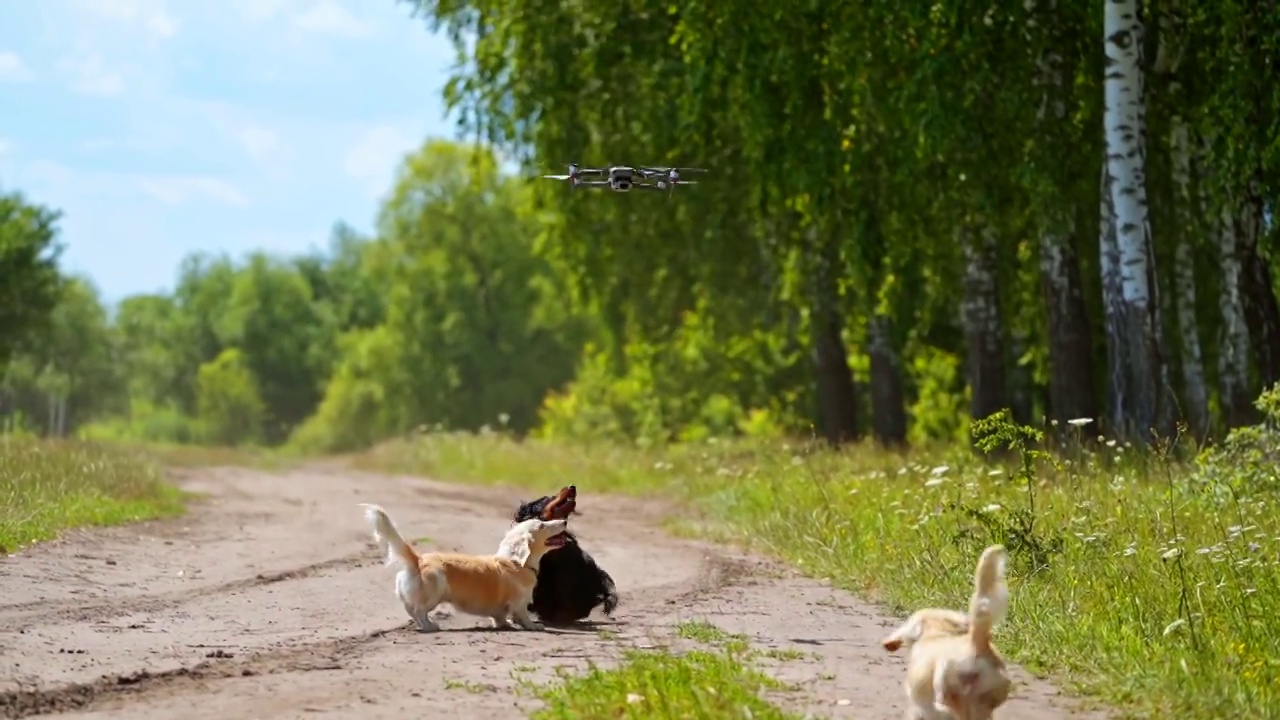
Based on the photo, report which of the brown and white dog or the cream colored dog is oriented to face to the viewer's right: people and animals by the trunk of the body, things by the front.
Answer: the brown and white dog

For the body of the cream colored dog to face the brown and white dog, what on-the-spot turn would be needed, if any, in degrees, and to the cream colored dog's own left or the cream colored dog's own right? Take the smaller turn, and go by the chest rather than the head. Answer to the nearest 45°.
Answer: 0° — it already faces it

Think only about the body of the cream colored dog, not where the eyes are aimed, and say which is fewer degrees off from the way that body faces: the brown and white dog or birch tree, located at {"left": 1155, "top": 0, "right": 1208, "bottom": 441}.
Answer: the brown and white dog

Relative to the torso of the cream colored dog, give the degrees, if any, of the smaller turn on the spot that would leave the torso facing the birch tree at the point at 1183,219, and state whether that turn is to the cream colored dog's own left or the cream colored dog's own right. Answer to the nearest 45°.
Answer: approximately 45° to the cream colored dog's own right

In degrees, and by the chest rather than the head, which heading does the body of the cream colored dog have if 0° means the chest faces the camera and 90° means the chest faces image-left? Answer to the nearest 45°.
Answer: approximately 135°

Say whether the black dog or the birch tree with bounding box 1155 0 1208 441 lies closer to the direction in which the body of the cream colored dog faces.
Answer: the black dog

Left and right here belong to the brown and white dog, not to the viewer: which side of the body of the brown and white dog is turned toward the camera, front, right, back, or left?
right

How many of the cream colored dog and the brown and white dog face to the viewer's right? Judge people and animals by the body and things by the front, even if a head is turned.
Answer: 1

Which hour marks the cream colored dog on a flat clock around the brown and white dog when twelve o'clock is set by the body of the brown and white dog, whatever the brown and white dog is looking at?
The cream colored dog is roughly at 2 o'clock from the brown and white dog.
